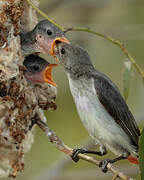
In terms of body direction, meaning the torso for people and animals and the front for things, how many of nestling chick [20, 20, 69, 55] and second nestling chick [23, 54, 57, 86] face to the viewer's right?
2

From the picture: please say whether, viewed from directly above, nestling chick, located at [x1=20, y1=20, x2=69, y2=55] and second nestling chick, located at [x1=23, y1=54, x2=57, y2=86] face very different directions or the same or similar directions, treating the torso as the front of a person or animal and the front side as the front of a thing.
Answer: same or similar directions

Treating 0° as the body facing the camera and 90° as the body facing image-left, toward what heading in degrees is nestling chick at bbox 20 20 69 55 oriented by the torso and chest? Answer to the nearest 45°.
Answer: approximately 270°

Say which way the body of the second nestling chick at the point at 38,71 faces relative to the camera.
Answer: to the viewer's right
